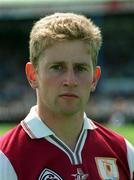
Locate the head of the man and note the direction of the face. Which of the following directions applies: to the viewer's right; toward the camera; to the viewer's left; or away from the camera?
toward the camera

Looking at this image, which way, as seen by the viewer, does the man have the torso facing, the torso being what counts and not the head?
toward the camera
